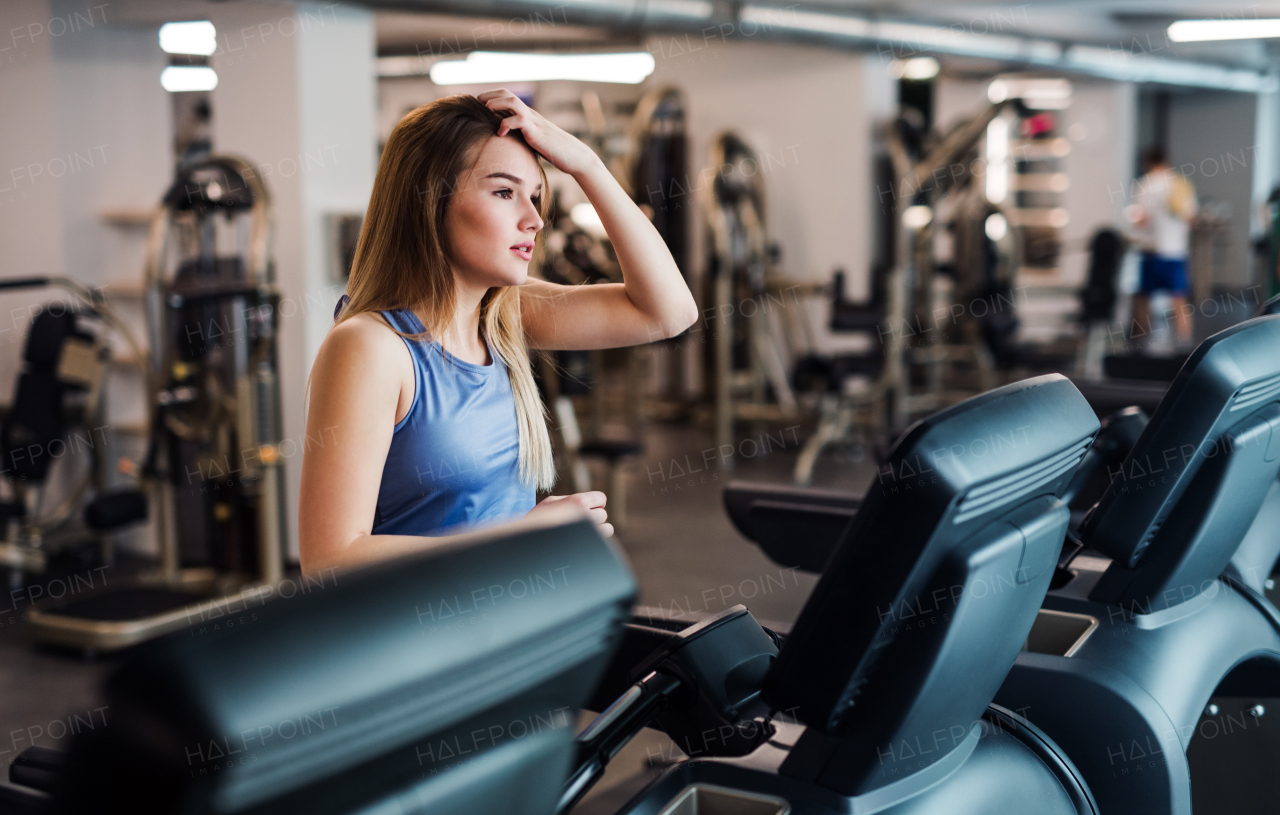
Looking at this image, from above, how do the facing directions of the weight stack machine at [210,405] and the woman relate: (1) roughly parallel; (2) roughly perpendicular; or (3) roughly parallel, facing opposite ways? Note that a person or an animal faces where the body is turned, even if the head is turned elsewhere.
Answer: roughly perpendicular

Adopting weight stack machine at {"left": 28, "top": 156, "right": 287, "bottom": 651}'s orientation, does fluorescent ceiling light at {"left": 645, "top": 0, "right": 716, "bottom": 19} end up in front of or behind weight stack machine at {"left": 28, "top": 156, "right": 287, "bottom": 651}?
behind

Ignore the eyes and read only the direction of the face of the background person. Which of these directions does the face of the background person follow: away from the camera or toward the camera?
away from the camera

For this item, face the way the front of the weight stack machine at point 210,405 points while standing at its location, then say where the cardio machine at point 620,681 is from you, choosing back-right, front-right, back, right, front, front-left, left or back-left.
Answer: front-left

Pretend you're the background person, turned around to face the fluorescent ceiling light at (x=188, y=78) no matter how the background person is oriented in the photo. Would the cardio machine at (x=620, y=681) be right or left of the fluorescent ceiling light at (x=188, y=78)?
left

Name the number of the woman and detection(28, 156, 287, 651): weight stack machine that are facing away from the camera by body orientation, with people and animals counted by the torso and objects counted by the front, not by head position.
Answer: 0

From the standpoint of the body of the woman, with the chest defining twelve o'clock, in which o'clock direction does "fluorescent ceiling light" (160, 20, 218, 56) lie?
The fluorescent ceiling light is roughly at 7 o'clock from the woman.

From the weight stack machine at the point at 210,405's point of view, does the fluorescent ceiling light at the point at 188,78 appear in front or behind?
behind

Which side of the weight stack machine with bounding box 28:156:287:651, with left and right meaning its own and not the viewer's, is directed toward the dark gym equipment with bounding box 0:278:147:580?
right

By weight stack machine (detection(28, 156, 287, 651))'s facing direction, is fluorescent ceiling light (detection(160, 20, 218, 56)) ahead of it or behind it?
behind

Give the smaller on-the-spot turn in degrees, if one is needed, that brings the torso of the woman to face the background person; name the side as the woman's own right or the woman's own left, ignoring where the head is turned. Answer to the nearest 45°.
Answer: approximately 90° to the woman's own left

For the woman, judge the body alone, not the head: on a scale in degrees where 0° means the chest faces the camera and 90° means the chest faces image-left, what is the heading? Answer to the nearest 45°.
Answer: approximately 315°
